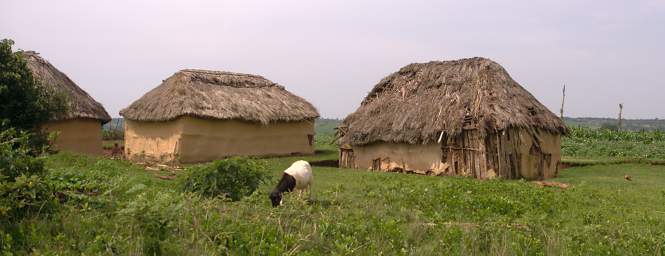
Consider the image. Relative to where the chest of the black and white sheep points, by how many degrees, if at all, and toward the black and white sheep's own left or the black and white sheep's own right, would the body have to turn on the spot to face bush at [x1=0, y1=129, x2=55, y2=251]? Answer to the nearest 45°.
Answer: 0° — it already faces it

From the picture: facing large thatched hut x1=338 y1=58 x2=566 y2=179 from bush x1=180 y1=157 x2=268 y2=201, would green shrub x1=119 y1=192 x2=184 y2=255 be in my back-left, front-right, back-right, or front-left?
back-right

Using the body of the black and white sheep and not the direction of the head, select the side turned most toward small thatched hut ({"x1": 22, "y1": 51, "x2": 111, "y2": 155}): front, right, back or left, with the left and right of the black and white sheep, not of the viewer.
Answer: right

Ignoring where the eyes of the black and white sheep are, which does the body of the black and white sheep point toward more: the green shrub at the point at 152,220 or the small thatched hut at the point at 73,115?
the green shrub

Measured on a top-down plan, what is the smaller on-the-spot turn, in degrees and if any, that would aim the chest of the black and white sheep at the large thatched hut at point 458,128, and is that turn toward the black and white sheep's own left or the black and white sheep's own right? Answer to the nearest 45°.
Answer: approximately 180°

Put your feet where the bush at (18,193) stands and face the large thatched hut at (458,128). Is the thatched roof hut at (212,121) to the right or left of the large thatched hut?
left

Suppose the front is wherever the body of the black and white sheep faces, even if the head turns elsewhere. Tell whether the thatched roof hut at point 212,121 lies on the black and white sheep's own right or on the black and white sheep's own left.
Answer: on the black and white sheep's own right

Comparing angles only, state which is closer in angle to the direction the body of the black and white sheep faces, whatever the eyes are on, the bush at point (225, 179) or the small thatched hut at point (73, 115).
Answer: the bush

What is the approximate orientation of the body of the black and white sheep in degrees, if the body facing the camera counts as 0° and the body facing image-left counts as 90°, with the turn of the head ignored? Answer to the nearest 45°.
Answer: approximately 45°

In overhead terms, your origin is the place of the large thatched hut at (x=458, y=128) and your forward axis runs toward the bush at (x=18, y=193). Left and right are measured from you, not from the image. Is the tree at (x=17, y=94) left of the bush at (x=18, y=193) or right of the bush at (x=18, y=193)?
right
